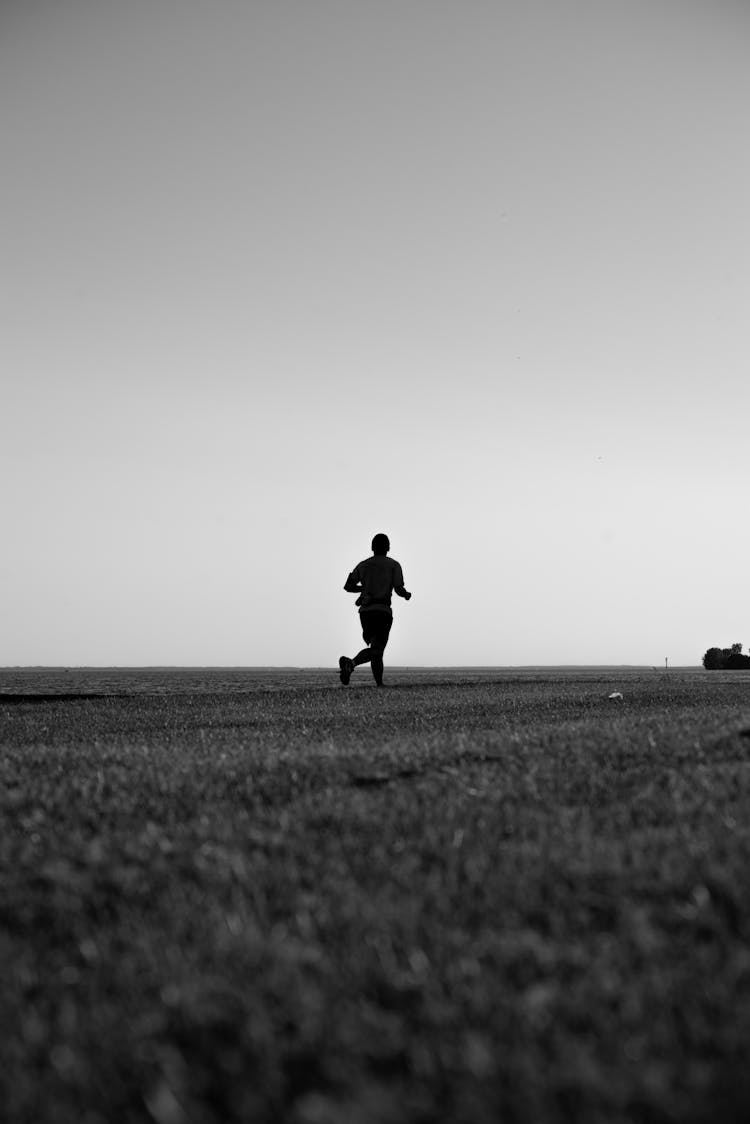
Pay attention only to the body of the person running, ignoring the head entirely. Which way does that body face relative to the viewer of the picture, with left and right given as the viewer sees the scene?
facing away from the viewer and to the right of the viewer
